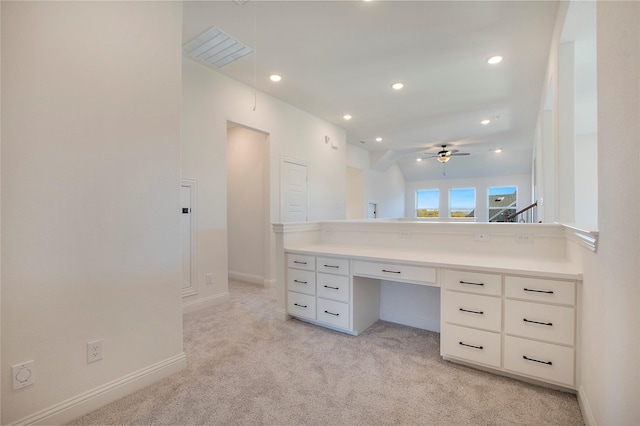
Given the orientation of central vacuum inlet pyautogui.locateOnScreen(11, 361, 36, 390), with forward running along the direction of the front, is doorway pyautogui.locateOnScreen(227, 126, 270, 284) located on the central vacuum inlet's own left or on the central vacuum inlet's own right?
on the central vacuum inlet's own left

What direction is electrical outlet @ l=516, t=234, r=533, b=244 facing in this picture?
toward the camera

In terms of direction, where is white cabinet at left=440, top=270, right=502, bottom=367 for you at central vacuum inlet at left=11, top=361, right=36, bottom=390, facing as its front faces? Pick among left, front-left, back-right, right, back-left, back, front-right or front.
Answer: front

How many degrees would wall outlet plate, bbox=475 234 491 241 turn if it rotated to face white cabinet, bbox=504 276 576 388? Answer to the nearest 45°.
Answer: approximately 45° to its left

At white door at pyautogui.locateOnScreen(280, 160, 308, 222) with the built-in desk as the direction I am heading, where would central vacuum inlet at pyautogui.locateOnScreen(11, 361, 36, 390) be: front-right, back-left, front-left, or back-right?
front-right

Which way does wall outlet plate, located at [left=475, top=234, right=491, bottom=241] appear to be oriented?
toward the camera

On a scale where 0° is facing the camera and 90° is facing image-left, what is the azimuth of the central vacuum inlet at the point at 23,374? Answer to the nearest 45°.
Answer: approximately 315°

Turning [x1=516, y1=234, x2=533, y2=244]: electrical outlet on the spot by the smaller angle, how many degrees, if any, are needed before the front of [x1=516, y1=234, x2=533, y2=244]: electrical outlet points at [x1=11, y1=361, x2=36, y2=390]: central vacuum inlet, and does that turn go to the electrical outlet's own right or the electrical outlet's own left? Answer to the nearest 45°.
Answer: approximately 45° to the electrical outlet's own right

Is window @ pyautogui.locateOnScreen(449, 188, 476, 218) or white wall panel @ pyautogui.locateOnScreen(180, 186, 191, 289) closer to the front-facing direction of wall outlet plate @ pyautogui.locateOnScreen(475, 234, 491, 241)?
the white wall panel

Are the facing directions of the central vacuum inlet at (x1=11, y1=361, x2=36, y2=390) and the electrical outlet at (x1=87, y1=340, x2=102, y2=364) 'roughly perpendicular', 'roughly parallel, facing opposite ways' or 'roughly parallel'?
roughly parallel

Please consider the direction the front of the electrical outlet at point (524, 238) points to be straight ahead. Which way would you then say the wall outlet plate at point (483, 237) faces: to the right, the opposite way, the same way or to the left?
the same way

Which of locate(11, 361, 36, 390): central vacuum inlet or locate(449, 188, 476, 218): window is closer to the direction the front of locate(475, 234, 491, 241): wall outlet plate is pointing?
the central vacuum inlet

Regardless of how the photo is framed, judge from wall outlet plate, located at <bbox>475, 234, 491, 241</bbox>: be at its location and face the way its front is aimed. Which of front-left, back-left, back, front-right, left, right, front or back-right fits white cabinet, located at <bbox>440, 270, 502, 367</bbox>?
front

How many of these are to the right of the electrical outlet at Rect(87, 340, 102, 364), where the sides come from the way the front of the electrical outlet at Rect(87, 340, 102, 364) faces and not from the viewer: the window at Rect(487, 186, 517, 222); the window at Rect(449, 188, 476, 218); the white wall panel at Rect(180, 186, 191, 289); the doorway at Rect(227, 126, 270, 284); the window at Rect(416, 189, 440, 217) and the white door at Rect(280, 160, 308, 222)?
0

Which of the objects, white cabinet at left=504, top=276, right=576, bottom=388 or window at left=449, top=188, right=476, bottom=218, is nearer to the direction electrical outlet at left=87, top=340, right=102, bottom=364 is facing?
the white cabinet

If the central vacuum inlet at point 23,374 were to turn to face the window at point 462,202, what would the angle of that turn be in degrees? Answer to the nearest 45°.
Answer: approximately 45° to its left

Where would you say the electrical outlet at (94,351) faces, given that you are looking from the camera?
facing the viewer and to the right of the viewer

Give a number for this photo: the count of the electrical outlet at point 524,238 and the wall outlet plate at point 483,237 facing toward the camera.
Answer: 2
